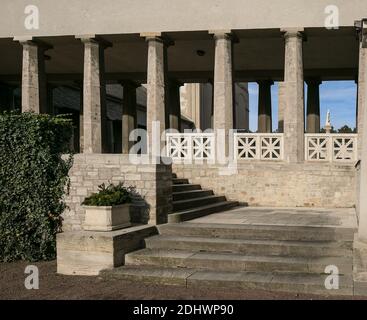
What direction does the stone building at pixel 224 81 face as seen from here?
toward the camera

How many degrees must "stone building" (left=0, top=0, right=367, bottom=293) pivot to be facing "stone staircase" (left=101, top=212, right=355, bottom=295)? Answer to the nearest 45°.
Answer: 0° — it already faces it

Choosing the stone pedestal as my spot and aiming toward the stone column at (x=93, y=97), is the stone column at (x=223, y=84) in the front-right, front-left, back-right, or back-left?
front-right

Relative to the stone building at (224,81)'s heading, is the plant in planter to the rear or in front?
in front

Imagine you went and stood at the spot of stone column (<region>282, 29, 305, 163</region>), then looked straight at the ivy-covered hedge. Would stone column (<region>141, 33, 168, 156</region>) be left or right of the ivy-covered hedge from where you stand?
right

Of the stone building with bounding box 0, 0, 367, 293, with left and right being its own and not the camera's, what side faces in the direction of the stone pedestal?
front

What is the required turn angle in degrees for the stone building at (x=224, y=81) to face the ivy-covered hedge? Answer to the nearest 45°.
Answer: approximately 45° to its right
